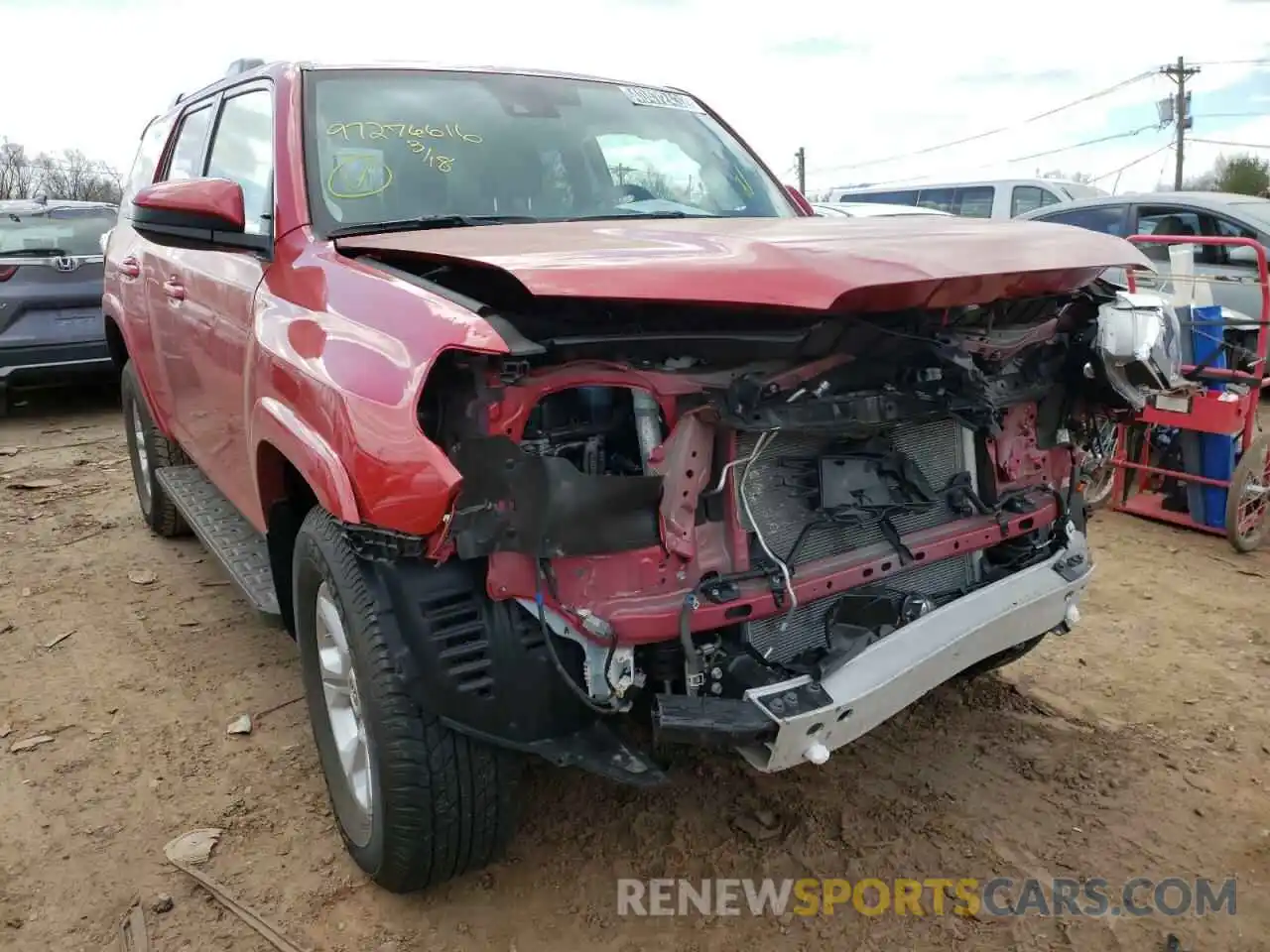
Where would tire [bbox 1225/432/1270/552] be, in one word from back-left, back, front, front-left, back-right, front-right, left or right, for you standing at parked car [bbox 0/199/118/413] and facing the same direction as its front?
back-right

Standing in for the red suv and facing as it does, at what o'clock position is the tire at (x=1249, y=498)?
The tire is roughly at 9 o'clock from the red suv.

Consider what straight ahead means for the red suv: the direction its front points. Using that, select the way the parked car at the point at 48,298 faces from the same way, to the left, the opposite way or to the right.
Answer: the opposite way

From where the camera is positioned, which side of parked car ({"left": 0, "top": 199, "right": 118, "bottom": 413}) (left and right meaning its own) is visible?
back

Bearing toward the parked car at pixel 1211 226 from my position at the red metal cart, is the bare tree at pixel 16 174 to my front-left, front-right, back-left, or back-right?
front-left

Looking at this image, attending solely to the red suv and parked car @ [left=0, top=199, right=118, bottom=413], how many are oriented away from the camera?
1

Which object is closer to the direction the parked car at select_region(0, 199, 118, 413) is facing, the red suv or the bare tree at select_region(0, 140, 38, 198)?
the bare tree

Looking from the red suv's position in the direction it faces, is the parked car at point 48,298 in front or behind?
behind

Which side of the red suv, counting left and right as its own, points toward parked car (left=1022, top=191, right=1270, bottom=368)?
left

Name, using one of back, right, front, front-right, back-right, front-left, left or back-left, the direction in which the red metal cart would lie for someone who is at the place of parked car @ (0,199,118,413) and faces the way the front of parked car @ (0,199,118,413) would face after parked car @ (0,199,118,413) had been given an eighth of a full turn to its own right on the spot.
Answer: right

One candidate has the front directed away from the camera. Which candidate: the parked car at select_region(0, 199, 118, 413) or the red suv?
the parked car

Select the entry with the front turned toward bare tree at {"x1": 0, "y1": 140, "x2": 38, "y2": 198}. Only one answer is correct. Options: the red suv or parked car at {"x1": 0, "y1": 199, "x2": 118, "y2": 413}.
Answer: the parked car

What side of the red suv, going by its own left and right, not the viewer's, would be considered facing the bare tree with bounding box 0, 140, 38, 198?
back

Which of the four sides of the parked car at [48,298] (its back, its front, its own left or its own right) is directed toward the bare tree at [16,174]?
front

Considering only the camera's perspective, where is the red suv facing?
facing the viewer and to the right of the viewer
